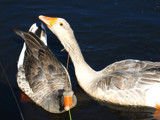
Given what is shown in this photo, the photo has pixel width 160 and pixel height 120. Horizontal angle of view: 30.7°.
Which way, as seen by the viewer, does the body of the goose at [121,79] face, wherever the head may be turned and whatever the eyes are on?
to the viewer's left

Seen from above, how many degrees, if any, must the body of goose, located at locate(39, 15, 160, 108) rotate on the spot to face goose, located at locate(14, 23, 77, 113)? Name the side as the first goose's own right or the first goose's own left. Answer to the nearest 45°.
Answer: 0° — it already faces it
